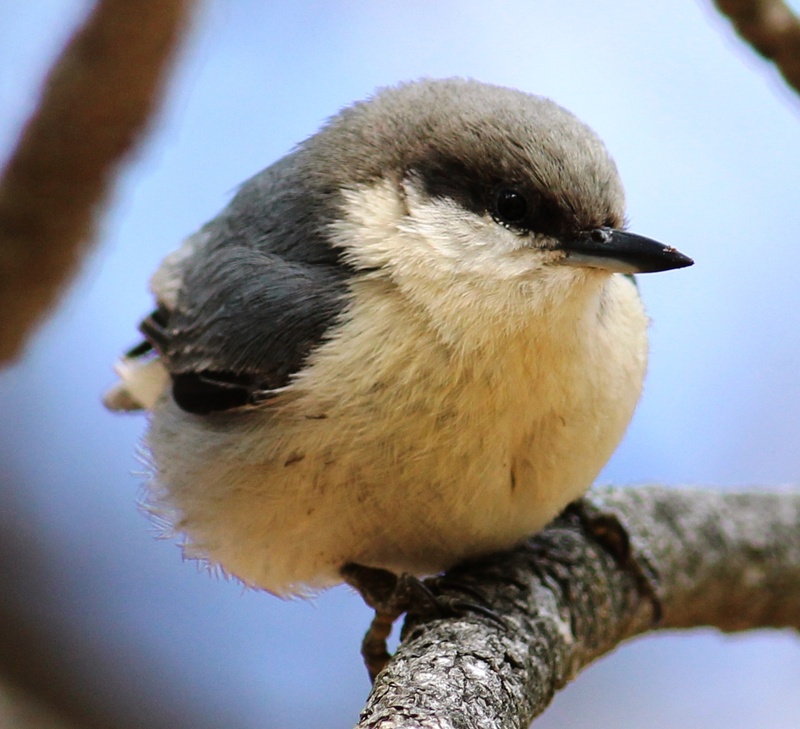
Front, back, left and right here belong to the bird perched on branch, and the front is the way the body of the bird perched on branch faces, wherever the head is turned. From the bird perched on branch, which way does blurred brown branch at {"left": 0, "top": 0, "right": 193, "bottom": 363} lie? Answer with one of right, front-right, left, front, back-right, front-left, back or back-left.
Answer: back

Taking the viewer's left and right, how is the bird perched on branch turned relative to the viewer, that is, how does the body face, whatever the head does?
facing the viewer and to the right of the viewer
